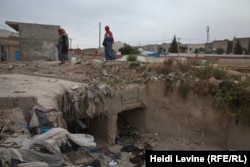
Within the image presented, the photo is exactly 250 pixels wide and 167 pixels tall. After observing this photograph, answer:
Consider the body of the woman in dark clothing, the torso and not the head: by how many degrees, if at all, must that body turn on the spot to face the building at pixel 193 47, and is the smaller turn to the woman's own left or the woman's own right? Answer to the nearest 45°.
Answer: approximately 135° to the woman's own right

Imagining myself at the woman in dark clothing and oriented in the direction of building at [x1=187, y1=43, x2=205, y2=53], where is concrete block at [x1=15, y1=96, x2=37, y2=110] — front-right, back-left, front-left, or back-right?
back-right

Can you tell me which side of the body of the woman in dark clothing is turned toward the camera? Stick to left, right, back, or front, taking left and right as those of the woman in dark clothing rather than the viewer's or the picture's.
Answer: left

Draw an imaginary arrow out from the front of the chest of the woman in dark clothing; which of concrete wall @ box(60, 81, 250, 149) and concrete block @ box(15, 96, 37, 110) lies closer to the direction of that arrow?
the concrete block
